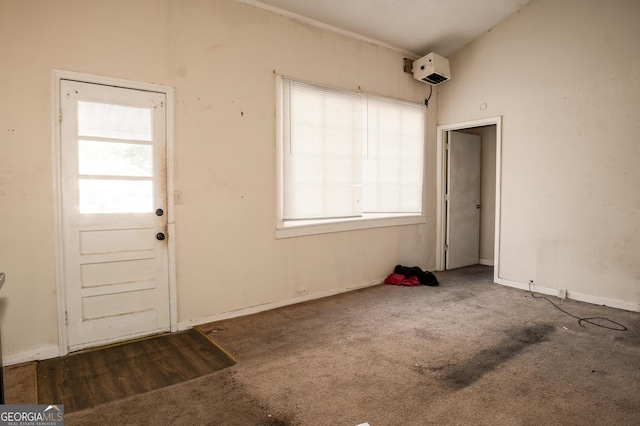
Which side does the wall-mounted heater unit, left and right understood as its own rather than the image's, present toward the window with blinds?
right

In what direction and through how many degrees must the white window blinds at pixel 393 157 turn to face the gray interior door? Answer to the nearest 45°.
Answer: approximately 90° to its left

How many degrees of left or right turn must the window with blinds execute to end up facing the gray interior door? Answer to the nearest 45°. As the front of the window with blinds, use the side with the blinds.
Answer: approximately 90° to its left

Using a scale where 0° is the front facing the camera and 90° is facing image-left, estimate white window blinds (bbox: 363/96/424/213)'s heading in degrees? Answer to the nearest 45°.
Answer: approximately 315°

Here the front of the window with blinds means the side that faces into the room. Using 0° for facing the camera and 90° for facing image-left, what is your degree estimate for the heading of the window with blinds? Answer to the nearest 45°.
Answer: approximately 315°

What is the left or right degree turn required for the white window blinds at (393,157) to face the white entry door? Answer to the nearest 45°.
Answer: approximately 90° to its right

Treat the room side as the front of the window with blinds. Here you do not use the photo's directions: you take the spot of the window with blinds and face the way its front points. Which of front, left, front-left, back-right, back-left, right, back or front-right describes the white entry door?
right
